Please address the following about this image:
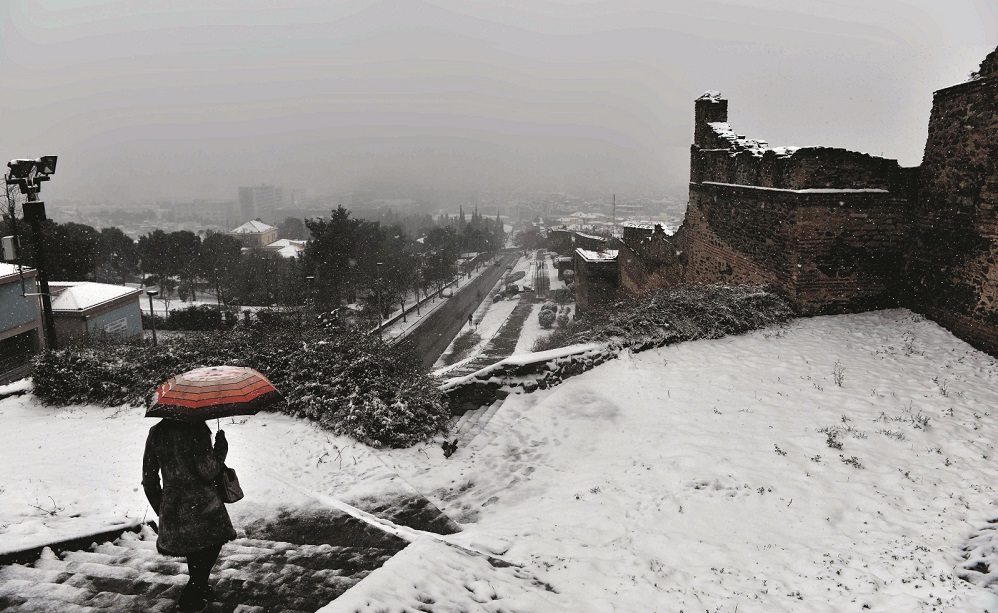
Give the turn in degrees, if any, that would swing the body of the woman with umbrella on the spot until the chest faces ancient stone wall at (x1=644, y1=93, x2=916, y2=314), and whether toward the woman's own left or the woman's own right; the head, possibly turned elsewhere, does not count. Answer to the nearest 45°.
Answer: approximately 90° to the woman's own right

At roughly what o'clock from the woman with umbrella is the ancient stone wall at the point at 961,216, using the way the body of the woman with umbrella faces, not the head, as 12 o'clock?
The ancient stone wall is roughly at 3 o'clock from the woman with umbrella.

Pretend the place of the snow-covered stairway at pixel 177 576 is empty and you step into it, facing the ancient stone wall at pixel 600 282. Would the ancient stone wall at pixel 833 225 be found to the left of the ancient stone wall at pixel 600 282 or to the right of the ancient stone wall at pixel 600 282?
right

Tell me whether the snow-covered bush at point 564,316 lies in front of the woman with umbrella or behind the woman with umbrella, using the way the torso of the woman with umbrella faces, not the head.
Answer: in front

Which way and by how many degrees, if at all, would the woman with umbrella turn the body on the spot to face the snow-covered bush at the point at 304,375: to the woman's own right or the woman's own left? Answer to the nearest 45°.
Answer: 0° — they already face it

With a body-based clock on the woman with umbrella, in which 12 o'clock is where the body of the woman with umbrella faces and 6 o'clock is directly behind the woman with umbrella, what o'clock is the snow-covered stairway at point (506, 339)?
The snow-covered stairway is roughly at 1 o'clock from the woman with umbrella.

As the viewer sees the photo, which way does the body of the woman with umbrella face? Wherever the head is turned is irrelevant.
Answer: away from the camera

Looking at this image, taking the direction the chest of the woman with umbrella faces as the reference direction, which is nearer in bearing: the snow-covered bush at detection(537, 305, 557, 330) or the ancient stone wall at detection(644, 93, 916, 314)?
the snow-covered bush

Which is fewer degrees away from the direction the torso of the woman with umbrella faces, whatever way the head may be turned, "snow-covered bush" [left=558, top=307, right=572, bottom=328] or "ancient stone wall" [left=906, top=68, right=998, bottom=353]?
the snow-covered bush

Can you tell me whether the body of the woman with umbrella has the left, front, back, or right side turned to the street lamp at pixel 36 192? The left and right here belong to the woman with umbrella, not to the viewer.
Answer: front

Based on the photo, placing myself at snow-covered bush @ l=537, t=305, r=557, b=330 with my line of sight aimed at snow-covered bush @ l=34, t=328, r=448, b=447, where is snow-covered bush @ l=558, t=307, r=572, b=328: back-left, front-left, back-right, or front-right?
back-left
